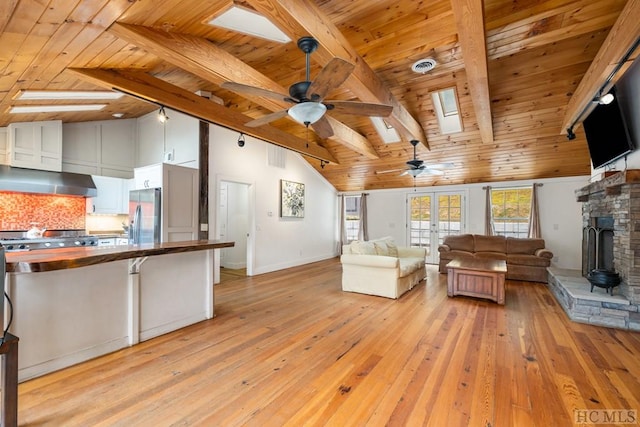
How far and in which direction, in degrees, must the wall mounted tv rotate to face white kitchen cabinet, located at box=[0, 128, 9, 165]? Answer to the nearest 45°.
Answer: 0° — it already faces it

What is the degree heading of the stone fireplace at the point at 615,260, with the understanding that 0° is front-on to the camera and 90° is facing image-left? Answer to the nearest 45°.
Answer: approximately 45°

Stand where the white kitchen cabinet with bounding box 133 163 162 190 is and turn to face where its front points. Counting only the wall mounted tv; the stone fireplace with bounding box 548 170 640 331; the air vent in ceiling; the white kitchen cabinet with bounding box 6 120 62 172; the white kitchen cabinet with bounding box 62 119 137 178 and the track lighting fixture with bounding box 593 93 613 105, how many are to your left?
4

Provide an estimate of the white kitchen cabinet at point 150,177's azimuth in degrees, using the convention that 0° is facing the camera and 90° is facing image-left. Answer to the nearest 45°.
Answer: approximately 45°

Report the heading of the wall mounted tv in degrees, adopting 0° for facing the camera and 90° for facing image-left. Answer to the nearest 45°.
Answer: approximately 45°

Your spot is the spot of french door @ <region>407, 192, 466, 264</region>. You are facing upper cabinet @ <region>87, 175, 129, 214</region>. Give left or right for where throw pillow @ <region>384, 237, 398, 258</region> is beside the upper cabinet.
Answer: left

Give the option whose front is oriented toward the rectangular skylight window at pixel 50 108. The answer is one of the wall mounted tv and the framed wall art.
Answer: the wall mounted tv

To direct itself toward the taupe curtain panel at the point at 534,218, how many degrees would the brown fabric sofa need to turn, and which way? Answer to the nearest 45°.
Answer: approximately 135° to its left
